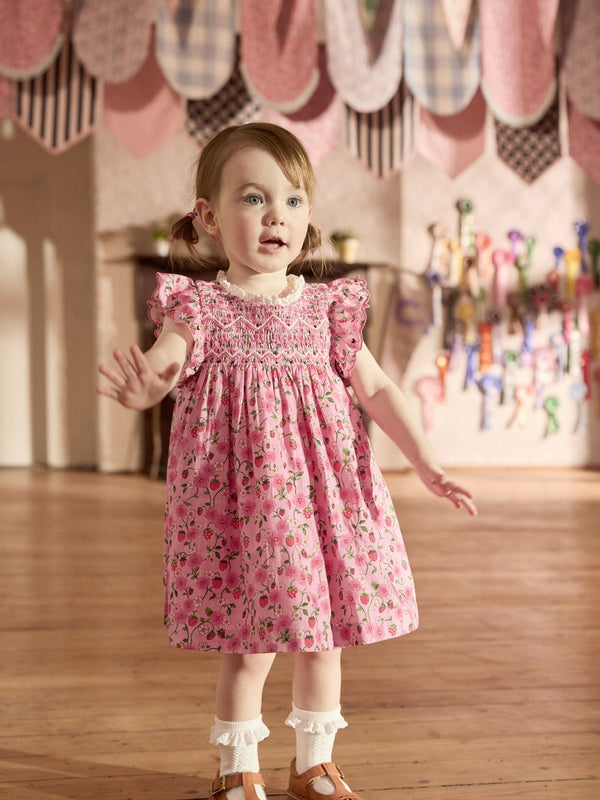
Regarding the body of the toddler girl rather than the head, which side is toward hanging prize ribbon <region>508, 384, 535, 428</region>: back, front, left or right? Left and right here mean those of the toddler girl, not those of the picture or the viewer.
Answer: back

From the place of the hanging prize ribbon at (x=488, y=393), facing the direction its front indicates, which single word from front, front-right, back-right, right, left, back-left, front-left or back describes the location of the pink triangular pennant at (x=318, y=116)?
front

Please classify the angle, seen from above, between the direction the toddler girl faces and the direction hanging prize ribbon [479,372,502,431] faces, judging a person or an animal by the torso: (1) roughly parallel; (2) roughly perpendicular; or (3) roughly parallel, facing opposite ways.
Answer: roughly parallel

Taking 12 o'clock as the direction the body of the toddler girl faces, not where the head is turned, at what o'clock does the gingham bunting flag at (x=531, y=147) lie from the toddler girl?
The gingham bunting flag is roughly at 7 o'clock from the toddler girl.

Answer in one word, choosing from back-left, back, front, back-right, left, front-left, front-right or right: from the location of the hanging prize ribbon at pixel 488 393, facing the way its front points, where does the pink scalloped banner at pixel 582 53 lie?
front

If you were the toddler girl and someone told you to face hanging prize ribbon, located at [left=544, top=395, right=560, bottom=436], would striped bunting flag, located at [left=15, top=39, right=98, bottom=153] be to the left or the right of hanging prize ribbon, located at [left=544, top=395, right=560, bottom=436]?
left

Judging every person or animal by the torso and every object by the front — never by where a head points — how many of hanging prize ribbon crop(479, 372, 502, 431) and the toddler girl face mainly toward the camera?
2

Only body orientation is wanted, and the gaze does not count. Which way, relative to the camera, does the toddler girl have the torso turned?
toward the camera

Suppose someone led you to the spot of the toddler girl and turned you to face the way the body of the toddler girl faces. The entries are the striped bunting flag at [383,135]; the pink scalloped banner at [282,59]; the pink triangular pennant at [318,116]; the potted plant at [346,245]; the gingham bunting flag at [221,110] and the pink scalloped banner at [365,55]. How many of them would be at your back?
6
